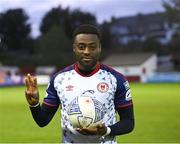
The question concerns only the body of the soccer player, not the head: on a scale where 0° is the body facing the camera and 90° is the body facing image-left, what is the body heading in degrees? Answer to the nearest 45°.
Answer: approximately 0°
